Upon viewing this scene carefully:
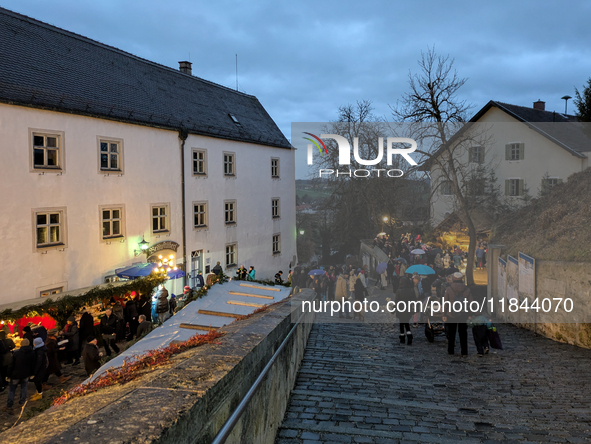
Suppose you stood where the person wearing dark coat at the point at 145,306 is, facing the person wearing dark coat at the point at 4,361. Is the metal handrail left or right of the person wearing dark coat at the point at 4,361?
left

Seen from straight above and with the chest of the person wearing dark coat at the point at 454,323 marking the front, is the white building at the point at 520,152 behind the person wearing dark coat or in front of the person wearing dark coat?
in front

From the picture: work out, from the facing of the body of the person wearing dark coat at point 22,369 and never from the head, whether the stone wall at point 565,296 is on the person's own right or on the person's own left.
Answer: on the person's own right

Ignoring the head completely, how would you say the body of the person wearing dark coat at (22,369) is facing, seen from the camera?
away from the camera

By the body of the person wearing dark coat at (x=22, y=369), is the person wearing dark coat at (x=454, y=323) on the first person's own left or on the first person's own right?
on the first person's own right

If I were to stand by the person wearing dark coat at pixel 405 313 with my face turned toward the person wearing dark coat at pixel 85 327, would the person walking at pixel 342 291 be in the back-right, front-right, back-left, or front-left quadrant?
front-right

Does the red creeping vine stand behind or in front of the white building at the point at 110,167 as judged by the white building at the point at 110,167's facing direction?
in front

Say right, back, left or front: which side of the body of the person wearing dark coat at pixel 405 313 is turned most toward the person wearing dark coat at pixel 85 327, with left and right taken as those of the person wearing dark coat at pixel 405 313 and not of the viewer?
left

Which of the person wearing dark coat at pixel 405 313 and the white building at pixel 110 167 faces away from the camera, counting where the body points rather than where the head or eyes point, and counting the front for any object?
the person wearing dark coat

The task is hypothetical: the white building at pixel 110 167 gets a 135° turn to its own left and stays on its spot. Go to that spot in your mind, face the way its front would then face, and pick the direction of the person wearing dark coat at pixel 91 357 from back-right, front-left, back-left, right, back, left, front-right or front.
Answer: back

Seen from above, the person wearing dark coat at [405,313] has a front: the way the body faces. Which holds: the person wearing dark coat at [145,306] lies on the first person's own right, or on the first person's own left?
on the first person's own left

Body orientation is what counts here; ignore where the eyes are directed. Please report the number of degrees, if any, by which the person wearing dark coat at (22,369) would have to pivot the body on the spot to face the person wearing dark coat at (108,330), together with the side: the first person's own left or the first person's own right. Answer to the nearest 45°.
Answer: approximately 45° to the first person's own right

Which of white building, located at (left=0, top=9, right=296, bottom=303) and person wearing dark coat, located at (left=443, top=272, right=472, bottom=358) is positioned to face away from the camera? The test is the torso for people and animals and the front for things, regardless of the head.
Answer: the person wearing dark coat

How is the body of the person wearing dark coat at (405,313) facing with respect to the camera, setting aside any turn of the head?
away from the camera

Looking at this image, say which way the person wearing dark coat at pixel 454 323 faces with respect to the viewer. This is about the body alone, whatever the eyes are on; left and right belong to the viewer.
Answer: facing away from the viewer

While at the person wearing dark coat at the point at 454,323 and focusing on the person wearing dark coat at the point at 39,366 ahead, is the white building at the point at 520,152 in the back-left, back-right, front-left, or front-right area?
back-right
